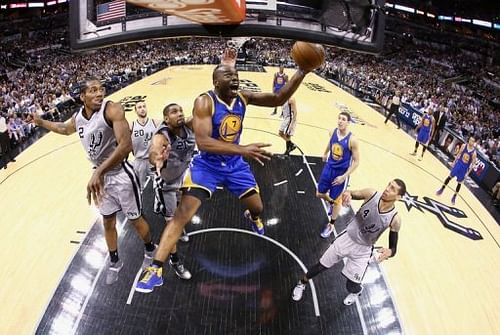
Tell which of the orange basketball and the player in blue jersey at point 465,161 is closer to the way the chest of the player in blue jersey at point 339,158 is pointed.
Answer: the orange basketball

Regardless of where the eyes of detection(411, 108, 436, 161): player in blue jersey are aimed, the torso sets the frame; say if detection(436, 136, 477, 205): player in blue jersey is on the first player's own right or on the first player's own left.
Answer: on the first player's own left

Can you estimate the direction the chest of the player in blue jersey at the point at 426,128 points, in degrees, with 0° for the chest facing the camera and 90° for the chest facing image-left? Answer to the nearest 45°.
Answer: approximately 45°

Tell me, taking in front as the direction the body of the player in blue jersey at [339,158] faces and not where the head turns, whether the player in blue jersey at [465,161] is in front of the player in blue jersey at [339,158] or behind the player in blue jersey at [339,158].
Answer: behind

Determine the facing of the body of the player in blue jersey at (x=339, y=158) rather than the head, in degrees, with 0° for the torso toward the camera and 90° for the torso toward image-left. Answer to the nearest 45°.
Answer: approximately 45°

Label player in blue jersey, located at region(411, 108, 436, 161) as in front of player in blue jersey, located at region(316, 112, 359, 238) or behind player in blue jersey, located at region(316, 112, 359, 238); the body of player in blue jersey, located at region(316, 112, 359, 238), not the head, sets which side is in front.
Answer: behind
